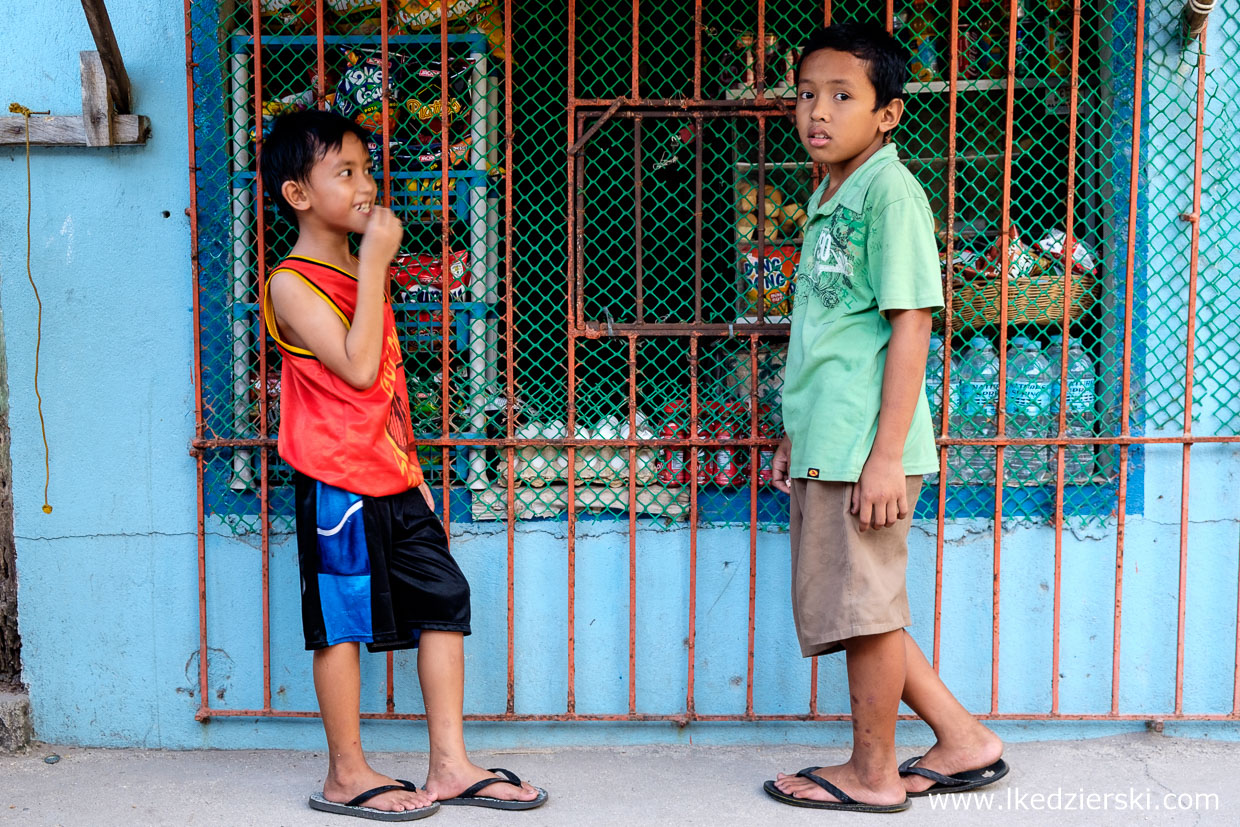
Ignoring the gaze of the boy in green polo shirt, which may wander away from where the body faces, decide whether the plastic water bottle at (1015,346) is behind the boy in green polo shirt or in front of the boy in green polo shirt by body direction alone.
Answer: behind

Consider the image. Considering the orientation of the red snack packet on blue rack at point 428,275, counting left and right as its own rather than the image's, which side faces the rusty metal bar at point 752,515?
left

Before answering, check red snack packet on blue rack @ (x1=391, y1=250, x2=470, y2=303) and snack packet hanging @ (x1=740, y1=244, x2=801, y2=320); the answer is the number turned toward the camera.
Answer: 2

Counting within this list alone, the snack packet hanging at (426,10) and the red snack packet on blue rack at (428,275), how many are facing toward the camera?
2

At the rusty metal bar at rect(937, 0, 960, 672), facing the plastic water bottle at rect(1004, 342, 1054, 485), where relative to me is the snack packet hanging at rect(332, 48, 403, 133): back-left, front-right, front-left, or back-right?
back-left

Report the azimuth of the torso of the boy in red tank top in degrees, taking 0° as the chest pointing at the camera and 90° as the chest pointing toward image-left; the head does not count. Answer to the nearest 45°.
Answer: approximately 315°
